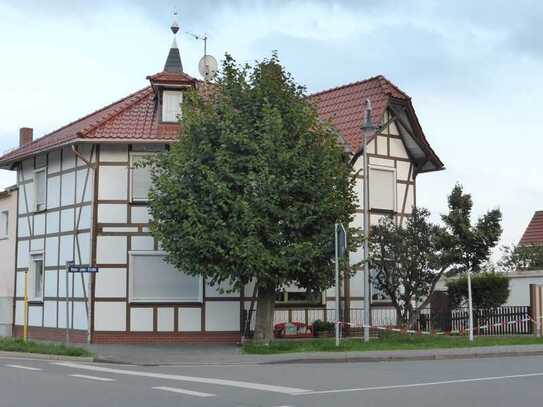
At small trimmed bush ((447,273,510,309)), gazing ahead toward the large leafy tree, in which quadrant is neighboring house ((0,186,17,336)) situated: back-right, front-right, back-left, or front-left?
front-right

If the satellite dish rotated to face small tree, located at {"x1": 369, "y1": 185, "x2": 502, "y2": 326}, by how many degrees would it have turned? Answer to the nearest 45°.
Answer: approximately 90° to its left

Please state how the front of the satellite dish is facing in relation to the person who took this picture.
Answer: facing the viewer and to the left of the viewer

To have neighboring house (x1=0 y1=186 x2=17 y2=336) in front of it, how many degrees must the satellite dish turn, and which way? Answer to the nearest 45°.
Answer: approximately 45° to its right

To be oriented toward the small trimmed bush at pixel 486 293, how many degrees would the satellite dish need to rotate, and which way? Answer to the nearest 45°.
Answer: approximately 135° to its left

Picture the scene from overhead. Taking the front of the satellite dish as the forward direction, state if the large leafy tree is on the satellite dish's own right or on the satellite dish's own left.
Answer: on the satellite dish's own left

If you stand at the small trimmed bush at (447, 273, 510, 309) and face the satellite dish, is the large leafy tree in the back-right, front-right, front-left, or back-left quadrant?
front-left

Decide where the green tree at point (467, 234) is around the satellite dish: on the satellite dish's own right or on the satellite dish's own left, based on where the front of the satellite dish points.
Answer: on the satellite dish's own left
